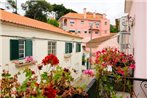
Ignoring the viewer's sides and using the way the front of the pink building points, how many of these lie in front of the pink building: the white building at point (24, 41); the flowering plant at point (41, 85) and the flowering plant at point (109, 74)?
3

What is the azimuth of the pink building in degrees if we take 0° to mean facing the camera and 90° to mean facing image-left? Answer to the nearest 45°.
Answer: approximately 0°

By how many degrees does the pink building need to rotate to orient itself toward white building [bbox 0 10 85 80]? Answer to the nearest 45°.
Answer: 0° — it already faces it

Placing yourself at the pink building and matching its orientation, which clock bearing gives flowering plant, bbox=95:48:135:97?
The flowering plant is roughly at 12 o'clock from the pink building.

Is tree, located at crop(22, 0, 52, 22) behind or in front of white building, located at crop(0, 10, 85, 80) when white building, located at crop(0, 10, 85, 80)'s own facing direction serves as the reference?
behind

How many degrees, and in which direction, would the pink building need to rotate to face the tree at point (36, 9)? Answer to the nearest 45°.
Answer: approximately 90° to its right

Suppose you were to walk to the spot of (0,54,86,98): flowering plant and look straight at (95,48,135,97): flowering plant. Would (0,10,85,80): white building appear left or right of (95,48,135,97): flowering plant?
left

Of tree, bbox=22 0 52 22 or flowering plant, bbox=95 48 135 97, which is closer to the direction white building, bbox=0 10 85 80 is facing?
the flowering plant

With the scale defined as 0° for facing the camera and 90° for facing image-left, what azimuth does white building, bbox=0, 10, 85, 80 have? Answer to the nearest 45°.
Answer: approximately 315°
